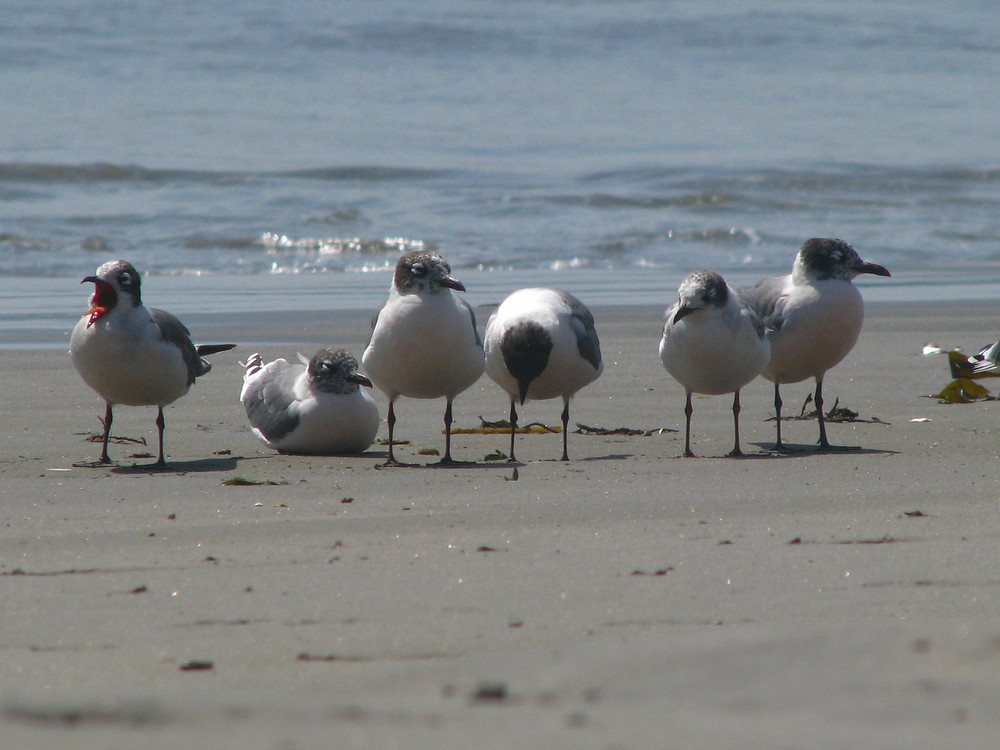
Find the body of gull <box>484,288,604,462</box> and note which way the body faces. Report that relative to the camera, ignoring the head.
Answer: toward the camera

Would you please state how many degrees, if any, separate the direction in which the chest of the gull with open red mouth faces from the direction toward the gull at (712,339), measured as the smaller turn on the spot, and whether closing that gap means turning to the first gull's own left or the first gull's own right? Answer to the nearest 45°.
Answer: approximately 135° to the first gull's own left

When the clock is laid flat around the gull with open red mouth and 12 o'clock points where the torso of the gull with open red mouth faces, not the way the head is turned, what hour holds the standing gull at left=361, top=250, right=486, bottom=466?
The standing gull is roughly at 8 o'clock from the gull with open red mouth.

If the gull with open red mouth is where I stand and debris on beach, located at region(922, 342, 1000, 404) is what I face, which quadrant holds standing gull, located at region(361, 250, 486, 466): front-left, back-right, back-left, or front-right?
front-right

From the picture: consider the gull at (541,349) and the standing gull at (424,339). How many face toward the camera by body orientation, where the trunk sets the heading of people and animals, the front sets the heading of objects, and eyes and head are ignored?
2

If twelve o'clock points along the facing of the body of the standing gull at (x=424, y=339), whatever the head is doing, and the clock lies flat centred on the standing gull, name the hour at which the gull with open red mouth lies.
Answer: The gull with open red mouth is roughly at 3 o'clock from the standing gull.

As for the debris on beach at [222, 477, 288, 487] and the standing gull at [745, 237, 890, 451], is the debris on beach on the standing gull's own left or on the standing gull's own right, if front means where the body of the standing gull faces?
on the standing gull's own right

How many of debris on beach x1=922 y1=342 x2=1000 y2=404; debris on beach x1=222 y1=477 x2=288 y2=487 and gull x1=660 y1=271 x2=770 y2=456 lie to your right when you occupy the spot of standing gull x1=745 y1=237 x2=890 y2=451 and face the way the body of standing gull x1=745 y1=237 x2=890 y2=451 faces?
2

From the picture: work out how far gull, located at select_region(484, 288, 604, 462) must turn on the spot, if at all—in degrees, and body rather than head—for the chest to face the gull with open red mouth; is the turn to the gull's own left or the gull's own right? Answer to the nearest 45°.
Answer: approximately 90° to the gull's own right

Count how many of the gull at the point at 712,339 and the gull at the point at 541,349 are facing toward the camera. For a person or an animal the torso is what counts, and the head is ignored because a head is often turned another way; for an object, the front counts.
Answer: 2

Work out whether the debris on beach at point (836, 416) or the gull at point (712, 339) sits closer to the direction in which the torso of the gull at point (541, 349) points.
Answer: the gull
